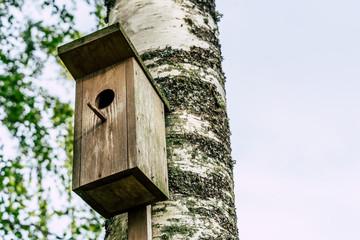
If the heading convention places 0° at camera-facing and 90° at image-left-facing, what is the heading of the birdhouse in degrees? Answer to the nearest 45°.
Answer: approximately 45°
